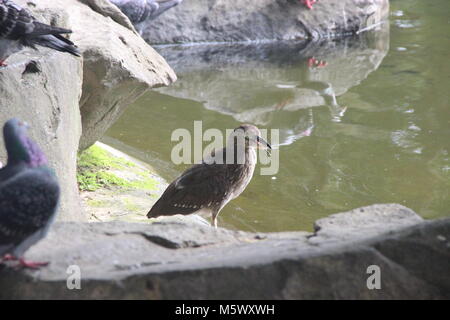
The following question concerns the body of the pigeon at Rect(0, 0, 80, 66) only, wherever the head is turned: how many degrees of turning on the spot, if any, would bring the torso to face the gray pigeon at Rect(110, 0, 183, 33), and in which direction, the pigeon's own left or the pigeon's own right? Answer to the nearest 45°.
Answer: approximately 90° to the pigeon's own right

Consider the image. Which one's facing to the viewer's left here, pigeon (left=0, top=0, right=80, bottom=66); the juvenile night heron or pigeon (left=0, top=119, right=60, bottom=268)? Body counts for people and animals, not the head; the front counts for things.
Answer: pigeon (left=0, top=0, right=80, bottom=66)

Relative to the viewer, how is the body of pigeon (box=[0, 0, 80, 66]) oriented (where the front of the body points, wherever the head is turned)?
to the viewer's left

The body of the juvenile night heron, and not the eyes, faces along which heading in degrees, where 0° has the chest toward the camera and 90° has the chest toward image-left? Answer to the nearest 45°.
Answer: approximately 270°

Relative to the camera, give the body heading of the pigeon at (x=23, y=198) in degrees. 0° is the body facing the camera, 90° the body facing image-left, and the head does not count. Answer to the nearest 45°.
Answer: approximately 270°

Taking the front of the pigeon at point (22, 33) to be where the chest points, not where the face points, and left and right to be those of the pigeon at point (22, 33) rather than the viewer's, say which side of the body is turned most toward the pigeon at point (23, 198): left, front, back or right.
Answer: left

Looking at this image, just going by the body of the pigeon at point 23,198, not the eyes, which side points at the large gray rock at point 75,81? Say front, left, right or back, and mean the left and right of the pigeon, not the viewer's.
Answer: left

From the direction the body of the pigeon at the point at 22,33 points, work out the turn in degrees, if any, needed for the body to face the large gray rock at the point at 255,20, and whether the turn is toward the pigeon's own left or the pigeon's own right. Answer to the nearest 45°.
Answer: approximately 135° to the pigeon's own right

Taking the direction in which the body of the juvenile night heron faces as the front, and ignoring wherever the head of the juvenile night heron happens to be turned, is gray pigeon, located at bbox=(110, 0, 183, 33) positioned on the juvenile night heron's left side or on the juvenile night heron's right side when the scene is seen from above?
on the juvenile night heron's left side
